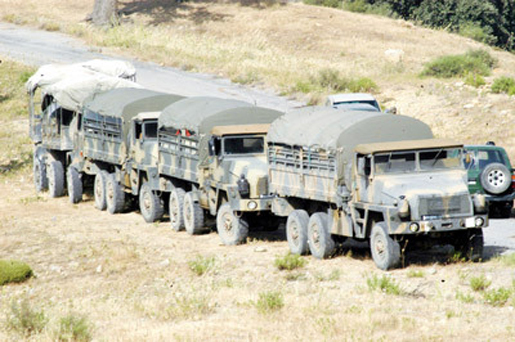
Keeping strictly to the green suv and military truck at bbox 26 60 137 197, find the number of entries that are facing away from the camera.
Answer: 1

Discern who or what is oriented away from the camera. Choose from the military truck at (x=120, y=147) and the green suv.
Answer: the green suv

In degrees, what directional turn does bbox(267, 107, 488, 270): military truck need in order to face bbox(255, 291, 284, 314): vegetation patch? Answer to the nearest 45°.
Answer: approximately 90° to its right

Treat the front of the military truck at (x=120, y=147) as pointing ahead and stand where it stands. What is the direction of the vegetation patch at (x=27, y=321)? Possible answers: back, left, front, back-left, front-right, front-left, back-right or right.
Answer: front-right

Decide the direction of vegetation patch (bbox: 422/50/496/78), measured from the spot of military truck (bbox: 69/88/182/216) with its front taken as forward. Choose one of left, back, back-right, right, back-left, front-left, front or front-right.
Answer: left

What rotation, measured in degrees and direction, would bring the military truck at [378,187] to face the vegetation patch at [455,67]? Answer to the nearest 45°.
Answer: approximately 135° to its left

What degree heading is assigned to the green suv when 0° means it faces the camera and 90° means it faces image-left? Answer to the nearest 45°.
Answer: approximately 180°

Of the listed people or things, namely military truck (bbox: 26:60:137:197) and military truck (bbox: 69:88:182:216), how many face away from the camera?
0

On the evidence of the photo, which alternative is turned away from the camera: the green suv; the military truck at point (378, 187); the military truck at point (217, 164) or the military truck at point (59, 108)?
the green suv

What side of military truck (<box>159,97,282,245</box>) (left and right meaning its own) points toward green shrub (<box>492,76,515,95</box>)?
left

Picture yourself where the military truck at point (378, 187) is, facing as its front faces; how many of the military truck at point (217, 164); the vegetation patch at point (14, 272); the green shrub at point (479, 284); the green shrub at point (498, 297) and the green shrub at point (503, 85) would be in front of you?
2

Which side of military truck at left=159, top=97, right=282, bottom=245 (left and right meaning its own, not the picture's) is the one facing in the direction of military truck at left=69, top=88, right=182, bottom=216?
back

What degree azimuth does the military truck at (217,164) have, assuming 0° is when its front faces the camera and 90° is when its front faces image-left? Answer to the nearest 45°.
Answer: approximately 315°

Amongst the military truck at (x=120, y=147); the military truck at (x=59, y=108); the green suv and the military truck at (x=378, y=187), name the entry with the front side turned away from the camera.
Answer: the green suv
